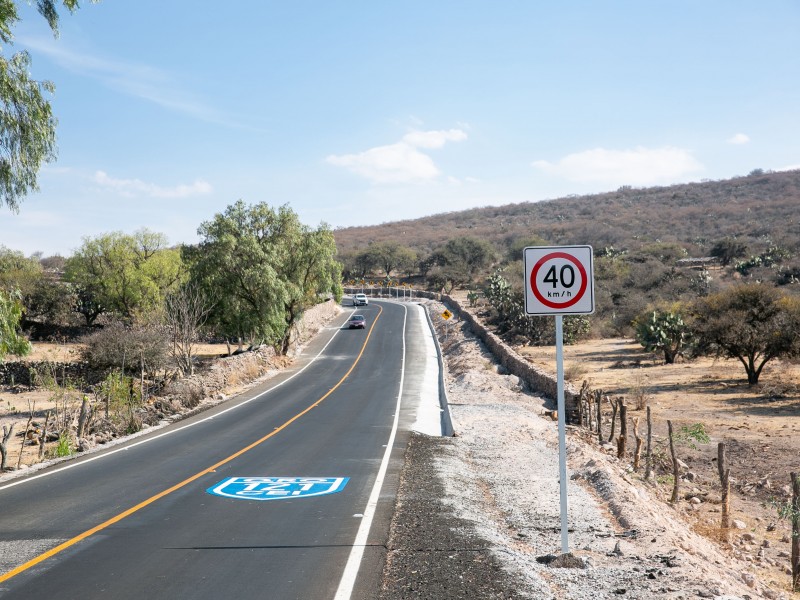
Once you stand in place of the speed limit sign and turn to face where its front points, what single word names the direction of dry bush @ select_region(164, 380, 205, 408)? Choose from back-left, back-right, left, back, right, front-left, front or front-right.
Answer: back-right

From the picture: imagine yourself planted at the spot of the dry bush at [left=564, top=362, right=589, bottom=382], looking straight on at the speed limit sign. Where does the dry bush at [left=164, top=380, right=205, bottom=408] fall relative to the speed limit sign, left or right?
right

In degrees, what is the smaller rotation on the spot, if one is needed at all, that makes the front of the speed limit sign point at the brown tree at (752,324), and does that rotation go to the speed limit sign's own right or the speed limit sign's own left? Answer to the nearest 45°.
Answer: approximately 180°

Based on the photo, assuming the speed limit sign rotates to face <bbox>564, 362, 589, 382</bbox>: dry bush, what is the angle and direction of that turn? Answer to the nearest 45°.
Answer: approximately 180°

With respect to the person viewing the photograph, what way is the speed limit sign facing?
facing the viewer

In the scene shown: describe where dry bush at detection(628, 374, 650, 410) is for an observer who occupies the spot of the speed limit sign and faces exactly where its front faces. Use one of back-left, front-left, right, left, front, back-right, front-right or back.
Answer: back

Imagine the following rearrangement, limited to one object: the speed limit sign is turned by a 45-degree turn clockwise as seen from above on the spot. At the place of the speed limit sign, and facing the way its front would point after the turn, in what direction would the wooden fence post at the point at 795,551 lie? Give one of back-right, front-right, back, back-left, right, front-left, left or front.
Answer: back

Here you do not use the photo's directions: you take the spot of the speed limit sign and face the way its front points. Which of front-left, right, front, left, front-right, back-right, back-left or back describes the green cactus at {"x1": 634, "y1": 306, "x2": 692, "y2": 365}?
back

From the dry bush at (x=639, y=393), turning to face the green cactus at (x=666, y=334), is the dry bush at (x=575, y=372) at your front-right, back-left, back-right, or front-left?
front-left

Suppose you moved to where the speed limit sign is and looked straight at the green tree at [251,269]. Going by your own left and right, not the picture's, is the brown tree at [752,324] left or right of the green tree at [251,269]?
right

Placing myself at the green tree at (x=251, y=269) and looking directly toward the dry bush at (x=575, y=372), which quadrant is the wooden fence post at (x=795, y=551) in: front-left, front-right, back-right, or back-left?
front-right

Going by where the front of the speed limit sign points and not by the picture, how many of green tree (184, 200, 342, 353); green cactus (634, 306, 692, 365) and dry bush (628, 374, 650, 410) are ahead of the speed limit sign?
0

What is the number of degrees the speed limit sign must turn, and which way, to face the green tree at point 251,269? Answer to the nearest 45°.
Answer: approximately 135° to its right
